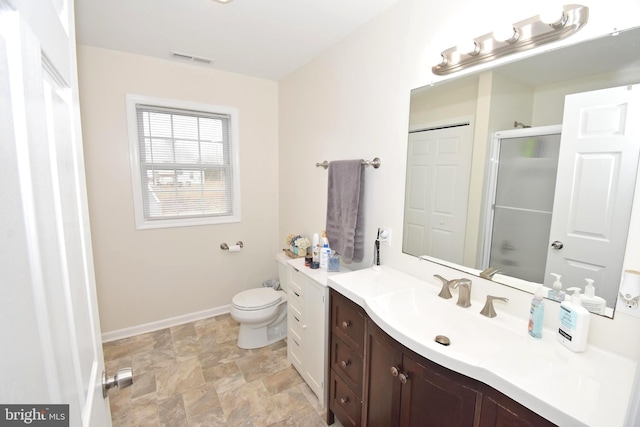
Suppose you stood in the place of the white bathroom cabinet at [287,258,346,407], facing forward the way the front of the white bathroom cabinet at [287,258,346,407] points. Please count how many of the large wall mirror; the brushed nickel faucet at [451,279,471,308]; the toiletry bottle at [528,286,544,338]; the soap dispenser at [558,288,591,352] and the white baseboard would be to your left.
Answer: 4

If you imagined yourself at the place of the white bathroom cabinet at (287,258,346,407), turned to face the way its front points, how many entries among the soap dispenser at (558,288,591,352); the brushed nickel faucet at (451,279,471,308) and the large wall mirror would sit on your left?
3

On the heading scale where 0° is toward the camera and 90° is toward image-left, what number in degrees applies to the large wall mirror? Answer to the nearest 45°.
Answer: approximately 45°
